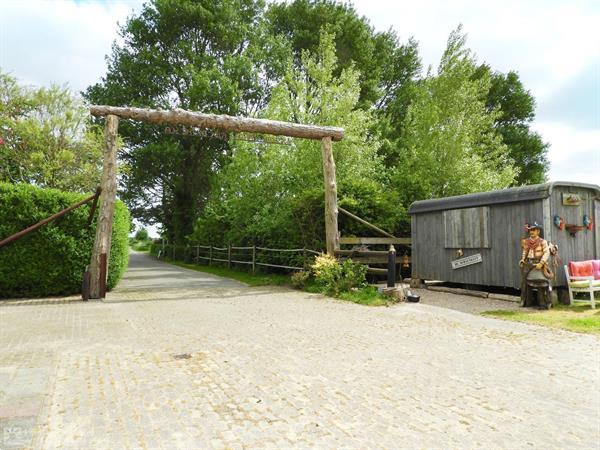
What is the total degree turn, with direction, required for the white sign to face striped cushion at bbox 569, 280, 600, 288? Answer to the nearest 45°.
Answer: approximately 90° to its left

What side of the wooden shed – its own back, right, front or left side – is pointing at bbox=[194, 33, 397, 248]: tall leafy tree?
back

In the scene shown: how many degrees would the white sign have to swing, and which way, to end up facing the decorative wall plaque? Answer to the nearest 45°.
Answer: approximately 135° to its left

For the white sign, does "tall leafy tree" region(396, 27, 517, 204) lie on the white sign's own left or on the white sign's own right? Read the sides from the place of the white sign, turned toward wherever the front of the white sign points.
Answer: on the white sign's own right

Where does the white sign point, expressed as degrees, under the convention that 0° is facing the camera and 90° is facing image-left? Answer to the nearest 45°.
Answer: approximately 45°

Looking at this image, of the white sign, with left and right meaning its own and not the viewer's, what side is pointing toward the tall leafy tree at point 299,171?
right

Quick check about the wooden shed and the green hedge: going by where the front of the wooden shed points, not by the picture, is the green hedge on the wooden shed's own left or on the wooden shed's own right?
on the wooden shed's own right

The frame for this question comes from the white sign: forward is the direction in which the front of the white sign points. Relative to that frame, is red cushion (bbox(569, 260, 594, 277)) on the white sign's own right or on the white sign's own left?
on the white sign's own left

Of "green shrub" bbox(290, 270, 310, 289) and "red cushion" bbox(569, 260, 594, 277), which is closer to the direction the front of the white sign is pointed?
the green shrub

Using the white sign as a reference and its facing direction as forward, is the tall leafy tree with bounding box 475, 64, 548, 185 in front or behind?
behind

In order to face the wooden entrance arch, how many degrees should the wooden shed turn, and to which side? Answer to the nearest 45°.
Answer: approximately 135° to its right

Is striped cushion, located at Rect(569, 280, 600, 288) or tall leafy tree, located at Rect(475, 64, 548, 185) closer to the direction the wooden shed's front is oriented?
the striped cushion
